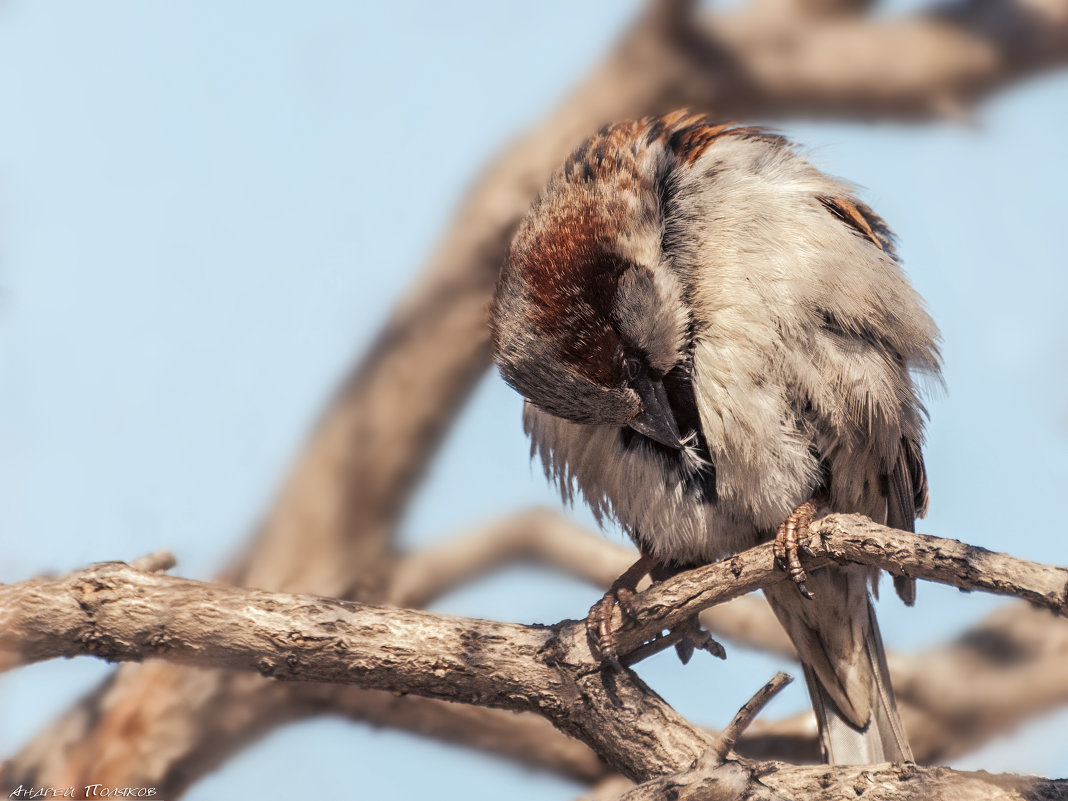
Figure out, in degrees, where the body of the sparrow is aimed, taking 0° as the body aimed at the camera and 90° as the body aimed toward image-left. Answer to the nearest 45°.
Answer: approximately 45°
